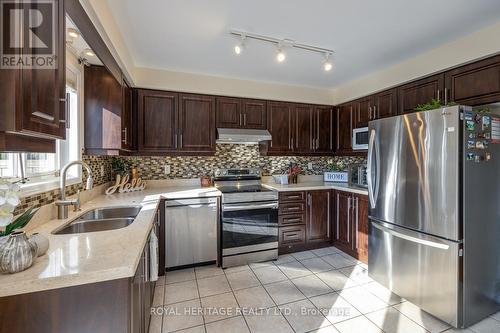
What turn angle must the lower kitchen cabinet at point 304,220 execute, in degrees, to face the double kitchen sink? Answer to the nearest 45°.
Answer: approximately 90° to its right

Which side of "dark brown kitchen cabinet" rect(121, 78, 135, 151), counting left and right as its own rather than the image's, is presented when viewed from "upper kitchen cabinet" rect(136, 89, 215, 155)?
front

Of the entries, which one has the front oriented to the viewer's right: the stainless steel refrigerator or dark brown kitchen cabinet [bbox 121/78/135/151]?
the dark brown kitchen cabinet

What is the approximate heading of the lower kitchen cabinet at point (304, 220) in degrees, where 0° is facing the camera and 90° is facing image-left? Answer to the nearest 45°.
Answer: approximately 315°

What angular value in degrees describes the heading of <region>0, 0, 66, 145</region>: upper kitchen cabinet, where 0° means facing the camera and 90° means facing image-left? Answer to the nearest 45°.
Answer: approximately 315°

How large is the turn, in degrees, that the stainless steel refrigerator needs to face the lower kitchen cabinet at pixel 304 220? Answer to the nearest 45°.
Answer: approximately 45° to its right

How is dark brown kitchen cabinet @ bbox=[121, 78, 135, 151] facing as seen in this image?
to the viewer's right

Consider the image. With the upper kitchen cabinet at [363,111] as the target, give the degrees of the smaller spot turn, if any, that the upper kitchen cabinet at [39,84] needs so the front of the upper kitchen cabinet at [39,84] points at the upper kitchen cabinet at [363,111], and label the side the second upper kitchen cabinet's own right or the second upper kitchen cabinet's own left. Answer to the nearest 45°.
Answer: approximately 45° to the second upper kitchen cabinet's own left

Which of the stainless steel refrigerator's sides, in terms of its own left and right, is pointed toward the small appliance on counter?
right

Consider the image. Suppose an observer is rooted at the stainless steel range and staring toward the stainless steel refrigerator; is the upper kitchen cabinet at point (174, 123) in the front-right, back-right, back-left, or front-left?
back-right

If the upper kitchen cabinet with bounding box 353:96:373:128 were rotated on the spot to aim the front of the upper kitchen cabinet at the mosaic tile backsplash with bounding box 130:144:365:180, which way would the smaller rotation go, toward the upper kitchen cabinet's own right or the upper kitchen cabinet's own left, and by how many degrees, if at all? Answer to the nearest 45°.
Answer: approximately 45° to the upper kitchen cabinet's own right

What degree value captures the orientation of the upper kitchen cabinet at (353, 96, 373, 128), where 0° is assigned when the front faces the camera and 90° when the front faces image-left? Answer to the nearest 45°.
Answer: approximately 45°

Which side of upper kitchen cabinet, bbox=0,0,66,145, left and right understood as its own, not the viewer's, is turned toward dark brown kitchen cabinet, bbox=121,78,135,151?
left

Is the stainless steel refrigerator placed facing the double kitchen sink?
yes
